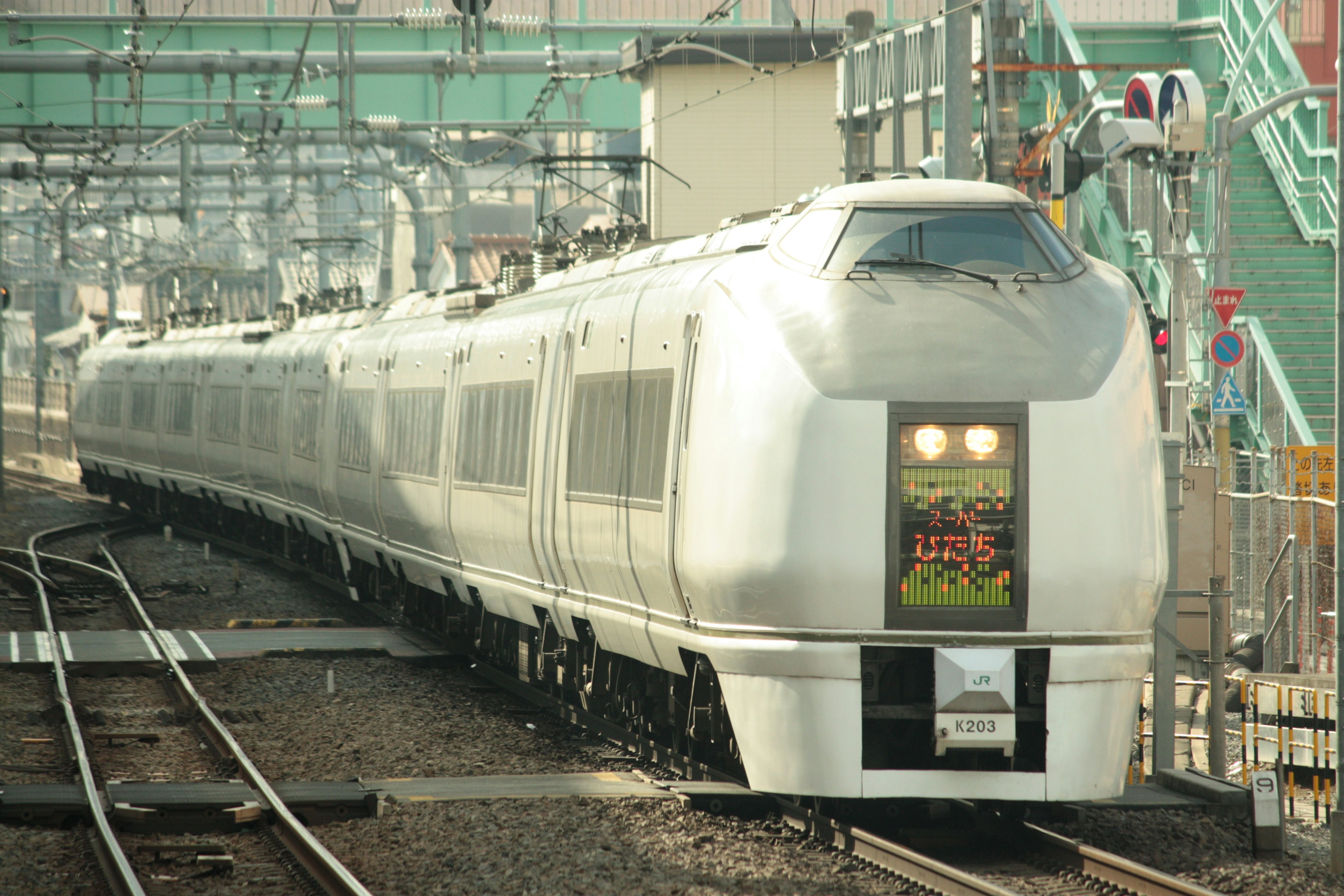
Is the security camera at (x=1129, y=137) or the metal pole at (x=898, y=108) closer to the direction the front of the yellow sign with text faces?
the security camera

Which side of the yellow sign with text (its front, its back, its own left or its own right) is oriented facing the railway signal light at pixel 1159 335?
right

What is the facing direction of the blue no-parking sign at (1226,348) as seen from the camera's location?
facing the viewer

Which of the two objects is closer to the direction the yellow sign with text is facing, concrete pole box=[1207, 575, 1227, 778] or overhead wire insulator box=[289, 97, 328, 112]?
the concrete pole

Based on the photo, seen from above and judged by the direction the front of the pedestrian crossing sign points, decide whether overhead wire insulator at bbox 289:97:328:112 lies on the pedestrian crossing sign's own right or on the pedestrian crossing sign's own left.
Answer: on the pedestrian crossing sign's own right

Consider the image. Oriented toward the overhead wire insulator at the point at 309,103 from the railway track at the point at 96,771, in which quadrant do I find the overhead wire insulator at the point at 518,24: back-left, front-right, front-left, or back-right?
front-right

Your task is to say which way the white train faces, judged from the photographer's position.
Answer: facing the viewer and to the right of the viewer

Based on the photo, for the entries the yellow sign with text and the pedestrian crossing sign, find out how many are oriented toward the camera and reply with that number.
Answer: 2

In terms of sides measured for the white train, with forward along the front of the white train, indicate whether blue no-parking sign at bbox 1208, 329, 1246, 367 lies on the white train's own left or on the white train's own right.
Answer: on the white train's own left

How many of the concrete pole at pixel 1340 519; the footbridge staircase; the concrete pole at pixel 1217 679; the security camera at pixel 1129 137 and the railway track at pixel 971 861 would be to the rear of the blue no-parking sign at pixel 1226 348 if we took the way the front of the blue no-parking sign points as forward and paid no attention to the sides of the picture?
1

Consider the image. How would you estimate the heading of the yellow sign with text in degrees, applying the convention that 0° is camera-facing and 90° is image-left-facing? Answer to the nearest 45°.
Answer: approximately 0°
